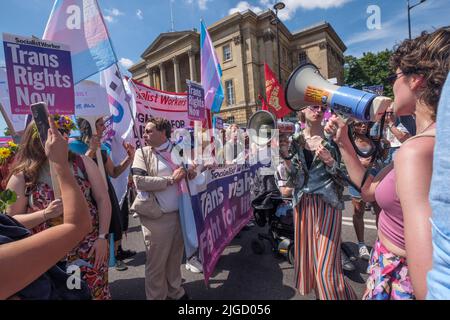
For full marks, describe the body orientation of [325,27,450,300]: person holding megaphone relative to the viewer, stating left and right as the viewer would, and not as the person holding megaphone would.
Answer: facing to the left of the viewer

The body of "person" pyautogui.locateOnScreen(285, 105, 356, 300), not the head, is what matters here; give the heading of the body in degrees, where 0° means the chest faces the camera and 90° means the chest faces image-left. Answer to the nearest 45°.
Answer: approximately 0°

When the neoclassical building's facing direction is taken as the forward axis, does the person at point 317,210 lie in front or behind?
in front

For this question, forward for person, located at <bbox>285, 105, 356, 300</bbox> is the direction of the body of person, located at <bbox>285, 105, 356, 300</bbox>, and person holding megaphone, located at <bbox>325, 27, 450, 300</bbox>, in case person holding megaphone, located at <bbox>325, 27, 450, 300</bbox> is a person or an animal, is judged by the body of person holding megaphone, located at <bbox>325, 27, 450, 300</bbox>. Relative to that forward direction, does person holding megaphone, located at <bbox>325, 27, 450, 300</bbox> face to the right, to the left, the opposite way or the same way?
to the right

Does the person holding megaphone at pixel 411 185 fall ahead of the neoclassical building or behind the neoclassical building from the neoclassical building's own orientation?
ahead

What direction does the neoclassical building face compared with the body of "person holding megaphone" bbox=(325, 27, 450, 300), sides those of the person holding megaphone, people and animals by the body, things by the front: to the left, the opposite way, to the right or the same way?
to the left

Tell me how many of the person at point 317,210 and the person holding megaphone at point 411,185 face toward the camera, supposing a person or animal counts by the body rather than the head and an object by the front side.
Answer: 1

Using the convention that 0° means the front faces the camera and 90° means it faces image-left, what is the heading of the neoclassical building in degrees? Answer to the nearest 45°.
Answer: approximately 45°

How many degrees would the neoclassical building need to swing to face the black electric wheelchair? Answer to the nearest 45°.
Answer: approximately 45° to its left
